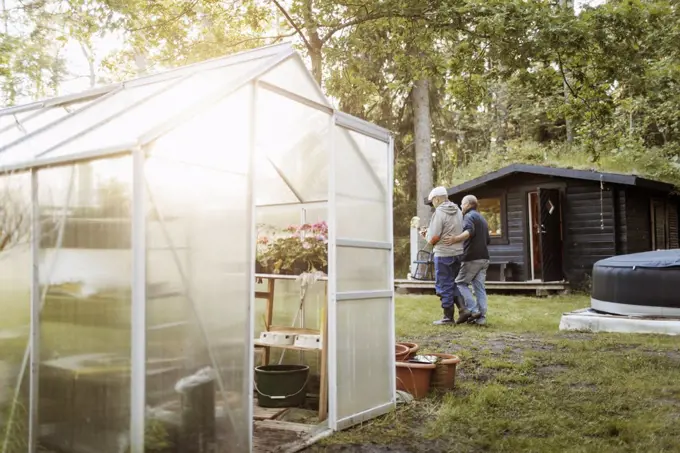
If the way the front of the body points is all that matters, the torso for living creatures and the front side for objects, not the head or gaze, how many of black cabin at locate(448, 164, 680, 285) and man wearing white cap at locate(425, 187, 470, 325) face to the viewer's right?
0

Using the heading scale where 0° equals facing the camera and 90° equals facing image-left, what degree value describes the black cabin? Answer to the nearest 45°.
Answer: approximately 45°

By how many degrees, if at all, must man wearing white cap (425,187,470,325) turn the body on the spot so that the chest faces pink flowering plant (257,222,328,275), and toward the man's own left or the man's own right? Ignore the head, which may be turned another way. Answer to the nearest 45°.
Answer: approximately 135° to the man's own left

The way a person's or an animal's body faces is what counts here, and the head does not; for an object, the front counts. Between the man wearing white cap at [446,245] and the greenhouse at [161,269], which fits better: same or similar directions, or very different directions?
very different directions

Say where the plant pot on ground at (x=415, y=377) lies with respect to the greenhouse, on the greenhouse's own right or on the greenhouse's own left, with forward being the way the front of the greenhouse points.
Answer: on the greenhouse's own left

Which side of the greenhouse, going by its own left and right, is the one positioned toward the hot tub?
left

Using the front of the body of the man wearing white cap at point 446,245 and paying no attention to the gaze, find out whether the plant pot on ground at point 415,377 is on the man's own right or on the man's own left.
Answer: on the man's own left

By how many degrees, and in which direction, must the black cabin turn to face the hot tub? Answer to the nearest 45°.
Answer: approximately 45° to its left

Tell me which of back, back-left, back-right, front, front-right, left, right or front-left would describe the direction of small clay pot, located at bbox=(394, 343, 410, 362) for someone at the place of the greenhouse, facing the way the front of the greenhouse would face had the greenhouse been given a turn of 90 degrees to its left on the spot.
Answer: front

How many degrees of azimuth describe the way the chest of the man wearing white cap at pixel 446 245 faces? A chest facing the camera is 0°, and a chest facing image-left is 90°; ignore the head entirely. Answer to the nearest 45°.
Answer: approximately 135°

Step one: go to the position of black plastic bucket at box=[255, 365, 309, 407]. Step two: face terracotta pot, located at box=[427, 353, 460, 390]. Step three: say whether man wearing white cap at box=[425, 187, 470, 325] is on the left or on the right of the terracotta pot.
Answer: left

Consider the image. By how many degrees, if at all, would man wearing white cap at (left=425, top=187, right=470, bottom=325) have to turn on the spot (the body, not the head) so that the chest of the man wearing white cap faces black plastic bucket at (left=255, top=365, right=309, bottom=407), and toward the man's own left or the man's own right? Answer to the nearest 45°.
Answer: approximately 135° to the man's own left
